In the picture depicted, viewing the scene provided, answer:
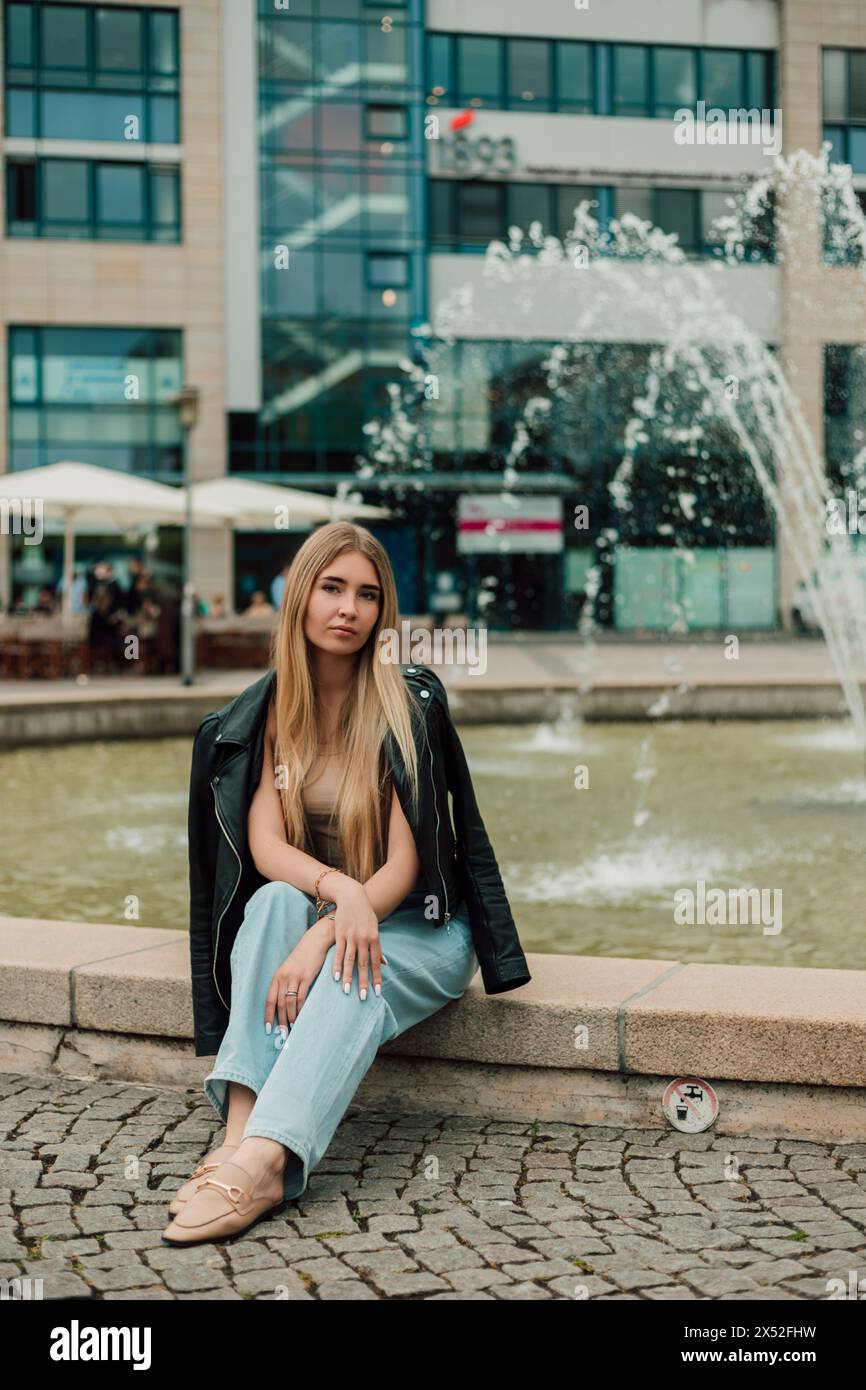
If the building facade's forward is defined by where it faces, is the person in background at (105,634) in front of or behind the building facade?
in front

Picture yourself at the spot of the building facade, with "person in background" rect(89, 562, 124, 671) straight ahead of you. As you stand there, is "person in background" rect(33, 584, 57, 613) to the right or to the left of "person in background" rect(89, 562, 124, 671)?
right

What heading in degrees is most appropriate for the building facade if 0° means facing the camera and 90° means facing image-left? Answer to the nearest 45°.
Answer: approximately 0°

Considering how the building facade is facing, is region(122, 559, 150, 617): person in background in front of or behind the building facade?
in front
